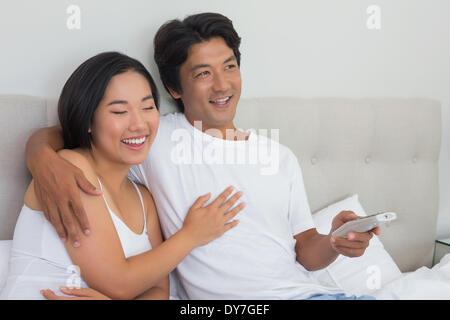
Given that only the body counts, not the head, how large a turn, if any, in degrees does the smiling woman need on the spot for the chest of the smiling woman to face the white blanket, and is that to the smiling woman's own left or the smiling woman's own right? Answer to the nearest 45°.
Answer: approximately 45° to the smiling woman's own left

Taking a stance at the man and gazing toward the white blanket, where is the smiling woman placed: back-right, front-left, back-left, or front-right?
back-right

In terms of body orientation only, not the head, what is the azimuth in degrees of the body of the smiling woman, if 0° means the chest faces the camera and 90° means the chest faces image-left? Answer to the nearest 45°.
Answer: approximately 315°

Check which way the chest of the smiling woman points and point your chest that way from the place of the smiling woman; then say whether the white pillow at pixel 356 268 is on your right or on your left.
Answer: on your left

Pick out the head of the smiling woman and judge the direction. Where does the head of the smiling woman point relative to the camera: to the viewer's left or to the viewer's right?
to the viewer's right

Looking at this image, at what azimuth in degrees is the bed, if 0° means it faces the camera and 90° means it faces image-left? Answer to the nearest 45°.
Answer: approximately 0°
